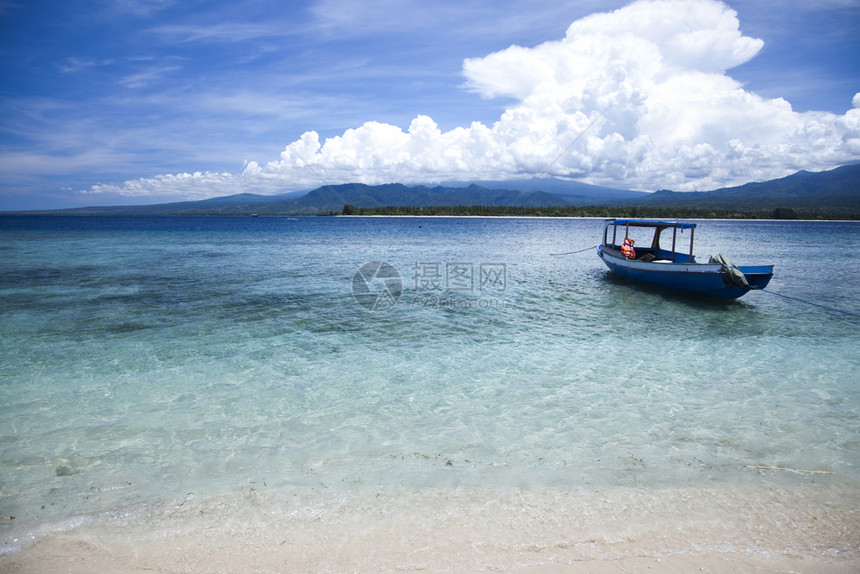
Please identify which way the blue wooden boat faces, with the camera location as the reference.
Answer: facing away from the viewer and to the left of the viewer
